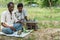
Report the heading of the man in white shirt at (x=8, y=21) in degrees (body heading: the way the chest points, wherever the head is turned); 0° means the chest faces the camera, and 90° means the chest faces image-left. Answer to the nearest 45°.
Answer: approximately 315°
